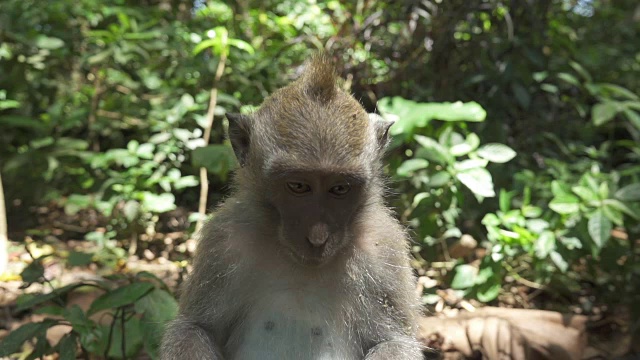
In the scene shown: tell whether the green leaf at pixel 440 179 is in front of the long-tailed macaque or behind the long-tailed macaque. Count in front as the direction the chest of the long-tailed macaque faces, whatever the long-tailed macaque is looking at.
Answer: behind

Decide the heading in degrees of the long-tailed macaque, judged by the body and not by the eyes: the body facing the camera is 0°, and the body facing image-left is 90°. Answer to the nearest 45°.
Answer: approximately 0°

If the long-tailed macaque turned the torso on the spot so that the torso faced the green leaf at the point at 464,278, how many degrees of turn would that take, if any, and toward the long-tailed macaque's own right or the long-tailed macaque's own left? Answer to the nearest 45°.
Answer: approximately 135° to the long-tailed macaque's own left

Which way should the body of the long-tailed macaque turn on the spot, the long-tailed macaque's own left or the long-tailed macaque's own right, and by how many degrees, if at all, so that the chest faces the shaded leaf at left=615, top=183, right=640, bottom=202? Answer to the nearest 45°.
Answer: approximately 135° to the long-tailed macaque's own left

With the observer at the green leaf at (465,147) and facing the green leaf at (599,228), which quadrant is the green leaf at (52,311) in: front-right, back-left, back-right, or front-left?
back-right

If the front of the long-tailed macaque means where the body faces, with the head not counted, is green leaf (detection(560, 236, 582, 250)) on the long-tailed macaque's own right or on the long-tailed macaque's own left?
on the long-tailed macaque's own left

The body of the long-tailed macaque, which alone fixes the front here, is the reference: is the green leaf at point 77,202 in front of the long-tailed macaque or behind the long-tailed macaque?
behind

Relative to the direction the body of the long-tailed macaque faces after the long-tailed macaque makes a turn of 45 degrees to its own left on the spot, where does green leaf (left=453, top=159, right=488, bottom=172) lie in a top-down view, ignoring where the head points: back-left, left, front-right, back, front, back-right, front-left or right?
left

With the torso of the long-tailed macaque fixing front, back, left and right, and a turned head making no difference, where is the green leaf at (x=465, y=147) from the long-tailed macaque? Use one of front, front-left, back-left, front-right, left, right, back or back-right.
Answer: back-left

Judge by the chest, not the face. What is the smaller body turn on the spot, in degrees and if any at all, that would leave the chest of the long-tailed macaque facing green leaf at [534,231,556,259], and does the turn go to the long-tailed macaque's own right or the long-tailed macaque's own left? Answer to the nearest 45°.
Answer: approximately 135° to the long-tailed macaque's own left

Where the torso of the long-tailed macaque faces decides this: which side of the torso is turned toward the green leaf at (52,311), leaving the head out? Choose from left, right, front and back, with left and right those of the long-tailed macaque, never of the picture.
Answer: right

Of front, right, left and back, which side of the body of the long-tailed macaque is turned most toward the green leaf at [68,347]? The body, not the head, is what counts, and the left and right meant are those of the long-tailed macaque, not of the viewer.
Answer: right

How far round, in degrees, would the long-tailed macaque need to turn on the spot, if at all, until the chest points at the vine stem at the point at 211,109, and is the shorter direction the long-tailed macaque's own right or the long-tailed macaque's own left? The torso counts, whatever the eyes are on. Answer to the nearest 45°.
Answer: approximately 180°
